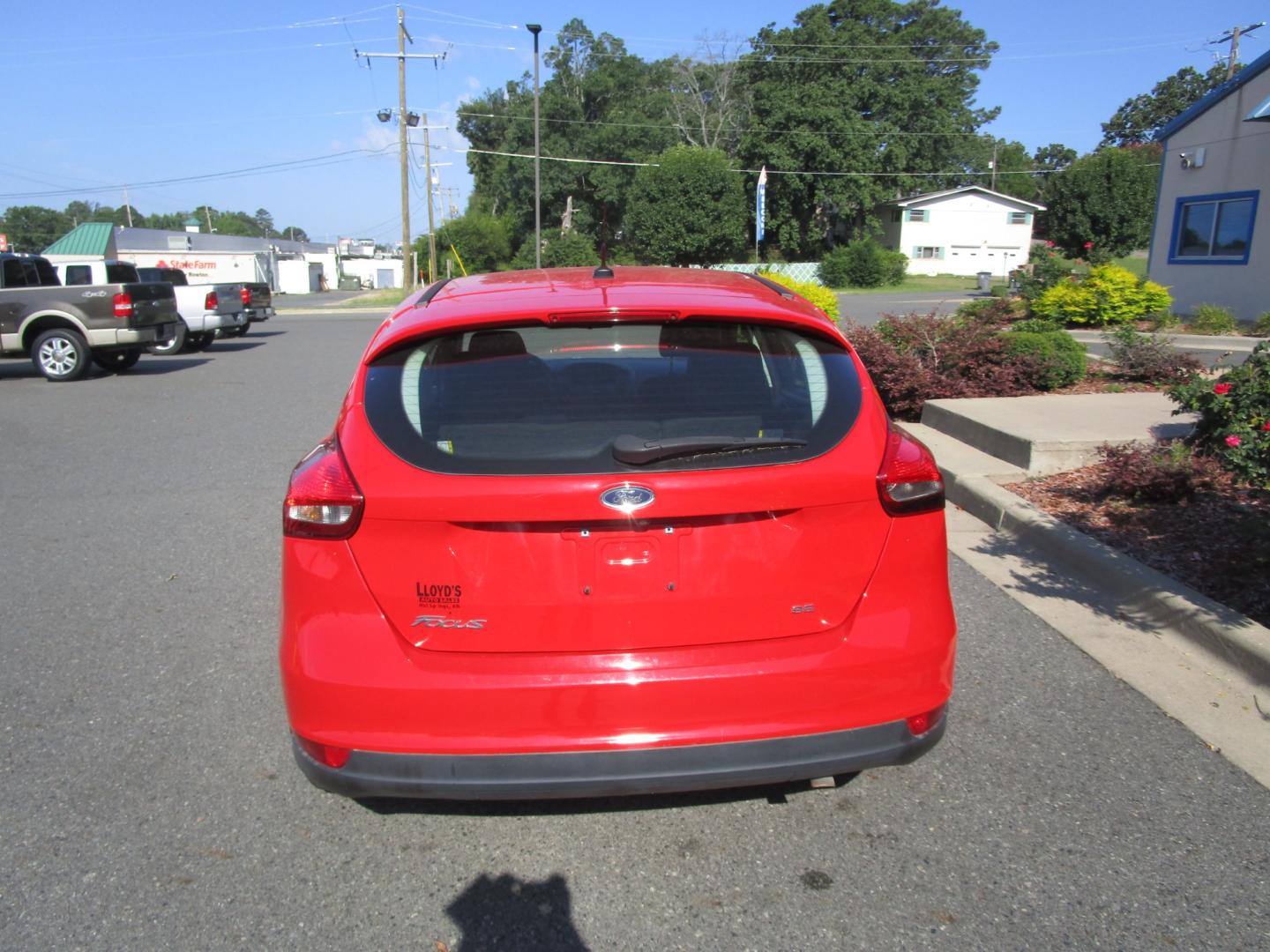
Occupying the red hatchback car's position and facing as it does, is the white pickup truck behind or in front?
in front

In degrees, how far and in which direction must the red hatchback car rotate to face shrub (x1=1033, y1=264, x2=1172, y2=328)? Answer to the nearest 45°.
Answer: approximately 45° to its right

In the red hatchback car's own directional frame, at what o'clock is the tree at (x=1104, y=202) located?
The tree is roughly at 1 o'clock from the red hatchback car.

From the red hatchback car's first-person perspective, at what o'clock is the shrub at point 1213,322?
The shrub is roughly at 1 o'clock from the red hatchback car.

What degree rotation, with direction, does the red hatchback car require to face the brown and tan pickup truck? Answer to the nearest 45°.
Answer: approximately 45° to its left

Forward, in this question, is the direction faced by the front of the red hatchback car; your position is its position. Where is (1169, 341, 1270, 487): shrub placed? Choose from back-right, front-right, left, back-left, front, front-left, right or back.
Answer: front-right

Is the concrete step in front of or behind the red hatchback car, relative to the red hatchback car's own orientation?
in front

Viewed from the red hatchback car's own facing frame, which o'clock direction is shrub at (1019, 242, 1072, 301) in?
The shrub is roughly at 1 o'clock from the red hatchback car.

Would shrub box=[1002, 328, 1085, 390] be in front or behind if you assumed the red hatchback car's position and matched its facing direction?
in front

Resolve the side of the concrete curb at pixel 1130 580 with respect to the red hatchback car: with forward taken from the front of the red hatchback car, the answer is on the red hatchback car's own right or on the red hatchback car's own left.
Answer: on the red hatchback car's own right

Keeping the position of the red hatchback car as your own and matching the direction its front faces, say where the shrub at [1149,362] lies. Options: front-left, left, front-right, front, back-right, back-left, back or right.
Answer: front-right

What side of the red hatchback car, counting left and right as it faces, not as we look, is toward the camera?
back

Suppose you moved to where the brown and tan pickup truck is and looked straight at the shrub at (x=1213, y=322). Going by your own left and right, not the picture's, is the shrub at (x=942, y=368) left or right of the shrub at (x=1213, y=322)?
right

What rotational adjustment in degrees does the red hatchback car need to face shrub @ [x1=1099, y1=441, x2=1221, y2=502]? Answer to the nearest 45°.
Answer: approximately 45° to its right
